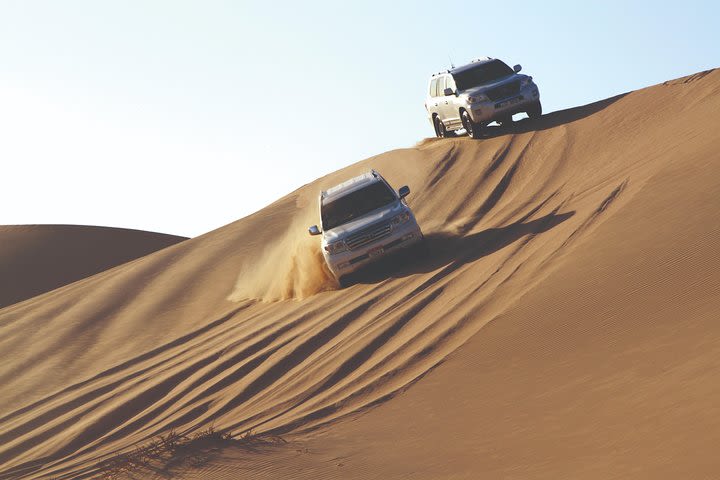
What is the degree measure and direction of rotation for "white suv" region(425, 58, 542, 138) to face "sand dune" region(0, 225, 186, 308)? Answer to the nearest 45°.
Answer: approximately 180°

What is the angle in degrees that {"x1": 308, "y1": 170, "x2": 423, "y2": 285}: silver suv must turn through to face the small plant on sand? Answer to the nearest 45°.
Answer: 0° — it already faces it

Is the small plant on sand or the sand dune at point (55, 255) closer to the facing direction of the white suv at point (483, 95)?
the small plant on sand

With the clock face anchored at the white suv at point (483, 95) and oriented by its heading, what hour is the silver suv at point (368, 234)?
The silver suv is roughly at 2 o'clock from the white suv.

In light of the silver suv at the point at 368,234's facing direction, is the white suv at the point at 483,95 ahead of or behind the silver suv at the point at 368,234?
behind

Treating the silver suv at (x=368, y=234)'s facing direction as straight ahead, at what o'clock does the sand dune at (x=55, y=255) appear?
The sand dune is roughly at 5 o'clock from the silver suv.

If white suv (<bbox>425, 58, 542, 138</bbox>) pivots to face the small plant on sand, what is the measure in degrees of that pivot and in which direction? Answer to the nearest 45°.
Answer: approximately 45° to its right

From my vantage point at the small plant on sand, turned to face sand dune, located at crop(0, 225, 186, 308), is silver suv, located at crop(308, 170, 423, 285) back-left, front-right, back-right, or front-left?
front-right

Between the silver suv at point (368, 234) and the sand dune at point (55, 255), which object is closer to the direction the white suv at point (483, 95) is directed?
the silver suv

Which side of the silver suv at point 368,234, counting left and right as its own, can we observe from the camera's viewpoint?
front

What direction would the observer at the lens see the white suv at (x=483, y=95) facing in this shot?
facing the viewer and to the right of the viewer

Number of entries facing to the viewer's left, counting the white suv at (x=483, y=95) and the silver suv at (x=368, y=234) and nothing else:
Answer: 0
